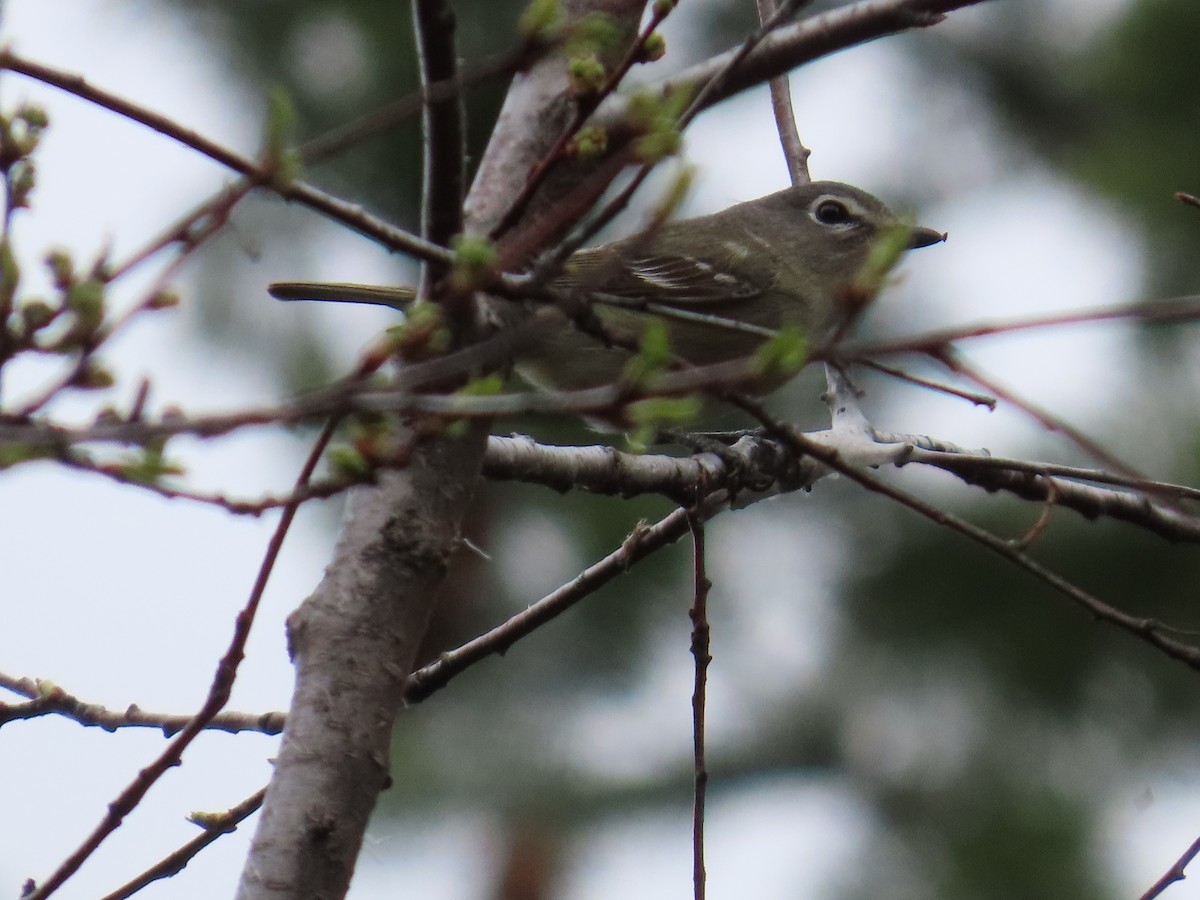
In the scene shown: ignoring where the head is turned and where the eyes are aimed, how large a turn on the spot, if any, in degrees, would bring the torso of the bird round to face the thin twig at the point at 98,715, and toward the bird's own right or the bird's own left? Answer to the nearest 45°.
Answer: approximately 135° to the bird's own right

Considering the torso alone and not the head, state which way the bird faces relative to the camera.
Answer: to the viewer's right
